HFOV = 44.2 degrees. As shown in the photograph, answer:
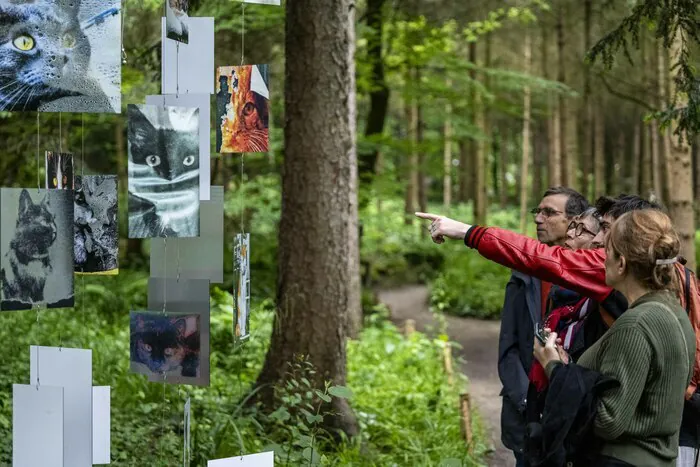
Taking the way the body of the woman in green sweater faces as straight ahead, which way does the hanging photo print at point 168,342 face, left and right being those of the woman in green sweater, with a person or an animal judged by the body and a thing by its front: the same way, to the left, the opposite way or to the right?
the opposite way

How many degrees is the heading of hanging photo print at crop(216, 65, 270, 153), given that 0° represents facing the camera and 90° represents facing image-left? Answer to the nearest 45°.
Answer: approximately 0°

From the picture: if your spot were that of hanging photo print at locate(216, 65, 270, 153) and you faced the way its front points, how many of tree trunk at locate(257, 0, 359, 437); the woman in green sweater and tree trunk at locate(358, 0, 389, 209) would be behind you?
2

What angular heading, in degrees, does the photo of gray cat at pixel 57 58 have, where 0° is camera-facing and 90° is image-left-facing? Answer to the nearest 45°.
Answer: approximately 0°

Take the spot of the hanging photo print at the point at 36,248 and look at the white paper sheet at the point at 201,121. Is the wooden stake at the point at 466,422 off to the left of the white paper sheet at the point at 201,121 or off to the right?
left

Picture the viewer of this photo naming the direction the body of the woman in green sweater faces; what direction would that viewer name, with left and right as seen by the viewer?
facing away from the viewer and to the left of the viewer

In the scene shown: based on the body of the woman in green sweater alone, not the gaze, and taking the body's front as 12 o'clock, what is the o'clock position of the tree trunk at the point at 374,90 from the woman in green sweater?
The tree trunk is roughly at 1 o'clock from the woman in green sweater.

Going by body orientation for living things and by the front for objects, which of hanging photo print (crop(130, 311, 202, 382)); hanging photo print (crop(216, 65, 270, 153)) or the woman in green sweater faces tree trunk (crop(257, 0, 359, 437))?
the woman in green sweater

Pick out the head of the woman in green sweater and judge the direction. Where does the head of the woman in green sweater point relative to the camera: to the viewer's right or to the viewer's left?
to the viewer's left
